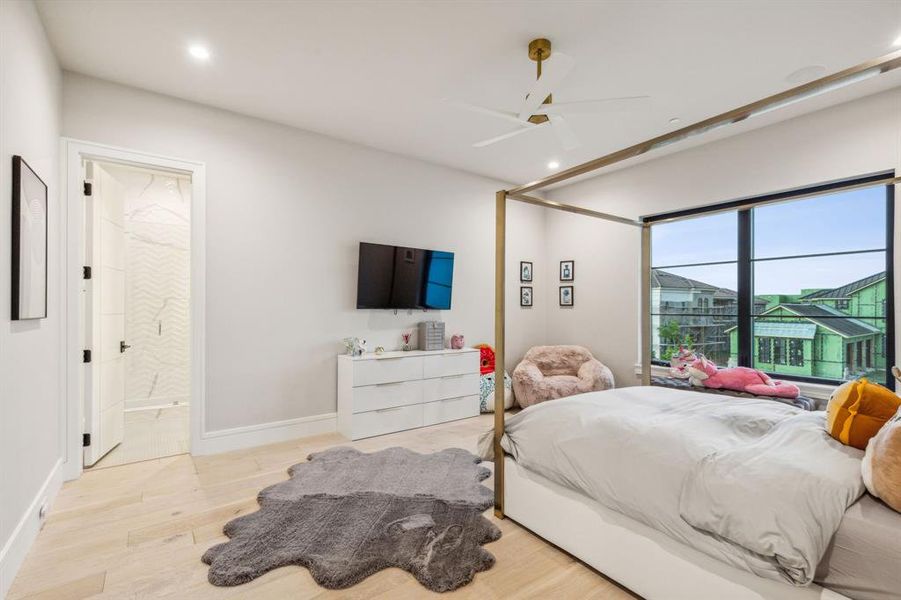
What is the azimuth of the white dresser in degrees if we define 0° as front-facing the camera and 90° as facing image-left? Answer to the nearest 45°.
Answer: approximately 315°

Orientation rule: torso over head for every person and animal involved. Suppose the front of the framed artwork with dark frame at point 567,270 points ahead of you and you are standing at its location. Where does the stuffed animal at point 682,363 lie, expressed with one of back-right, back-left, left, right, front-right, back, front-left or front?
left

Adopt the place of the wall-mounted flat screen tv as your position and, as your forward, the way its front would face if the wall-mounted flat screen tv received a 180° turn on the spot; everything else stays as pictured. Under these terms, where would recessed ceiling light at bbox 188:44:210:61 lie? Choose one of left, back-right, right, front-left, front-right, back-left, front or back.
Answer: left

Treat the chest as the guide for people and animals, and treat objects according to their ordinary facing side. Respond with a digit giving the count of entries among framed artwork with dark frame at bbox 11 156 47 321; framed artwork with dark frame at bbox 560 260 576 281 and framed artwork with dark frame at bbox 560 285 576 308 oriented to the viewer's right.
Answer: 1

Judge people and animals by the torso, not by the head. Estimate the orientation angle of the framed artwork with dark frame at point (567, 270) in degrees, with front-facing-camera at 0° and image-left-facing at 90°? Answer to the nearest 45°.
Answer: approximately 45°

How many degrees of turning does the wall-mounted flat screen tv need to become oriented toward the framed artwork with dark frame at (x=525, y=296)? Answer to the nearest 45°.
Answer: approximately 90° to its left

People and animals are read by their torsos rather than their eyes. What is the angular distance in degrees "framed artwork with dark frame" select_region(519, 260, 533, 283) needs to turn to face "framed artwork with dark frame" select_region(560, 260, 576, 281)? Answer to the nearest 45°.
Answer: approximately 45° to its left

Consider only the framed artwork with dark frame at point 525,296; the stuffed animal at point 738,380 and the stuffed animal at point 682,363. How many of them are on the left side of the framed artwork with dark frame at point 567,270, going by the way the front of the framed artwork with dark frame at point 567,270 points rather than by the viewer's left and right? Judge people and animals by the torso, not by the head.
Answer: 2

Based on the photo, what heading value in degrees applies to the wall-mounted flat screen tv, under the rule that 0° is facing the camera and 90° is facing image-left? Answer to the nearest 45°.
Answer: approximately 315°

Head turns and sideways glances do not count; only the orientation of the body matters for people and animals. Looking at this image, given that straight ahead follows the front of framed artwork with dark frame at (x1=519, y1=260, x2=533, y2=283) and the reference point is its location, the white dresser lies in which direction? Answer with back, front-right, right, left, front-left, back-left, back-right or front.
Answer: right

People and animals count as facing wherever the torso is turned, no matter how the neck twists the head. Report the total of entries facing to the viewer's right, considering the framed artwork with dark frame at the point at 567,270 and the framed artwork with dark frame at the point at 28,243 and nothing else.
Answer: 1

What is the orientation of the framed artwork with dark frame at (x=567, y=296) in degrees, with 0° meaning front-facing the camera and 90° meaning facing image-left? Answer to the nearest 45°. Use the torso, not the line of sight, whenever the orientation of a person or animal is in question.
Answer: approximately 45°

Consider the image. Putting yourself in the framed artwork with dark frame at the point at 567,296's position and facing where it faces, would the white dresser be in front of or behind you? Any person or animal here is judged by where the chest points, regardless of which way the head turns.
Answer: in front

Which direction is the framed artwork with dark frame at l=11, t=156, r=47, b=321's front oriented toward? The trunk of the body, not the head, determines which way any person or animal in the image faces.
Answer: to the viewer's right

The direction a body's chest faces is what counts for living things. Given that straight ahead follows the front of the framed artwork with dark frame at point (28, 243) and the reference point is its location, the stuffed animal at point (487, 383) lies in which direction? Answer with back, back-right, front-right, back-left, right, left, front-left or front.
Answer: front
